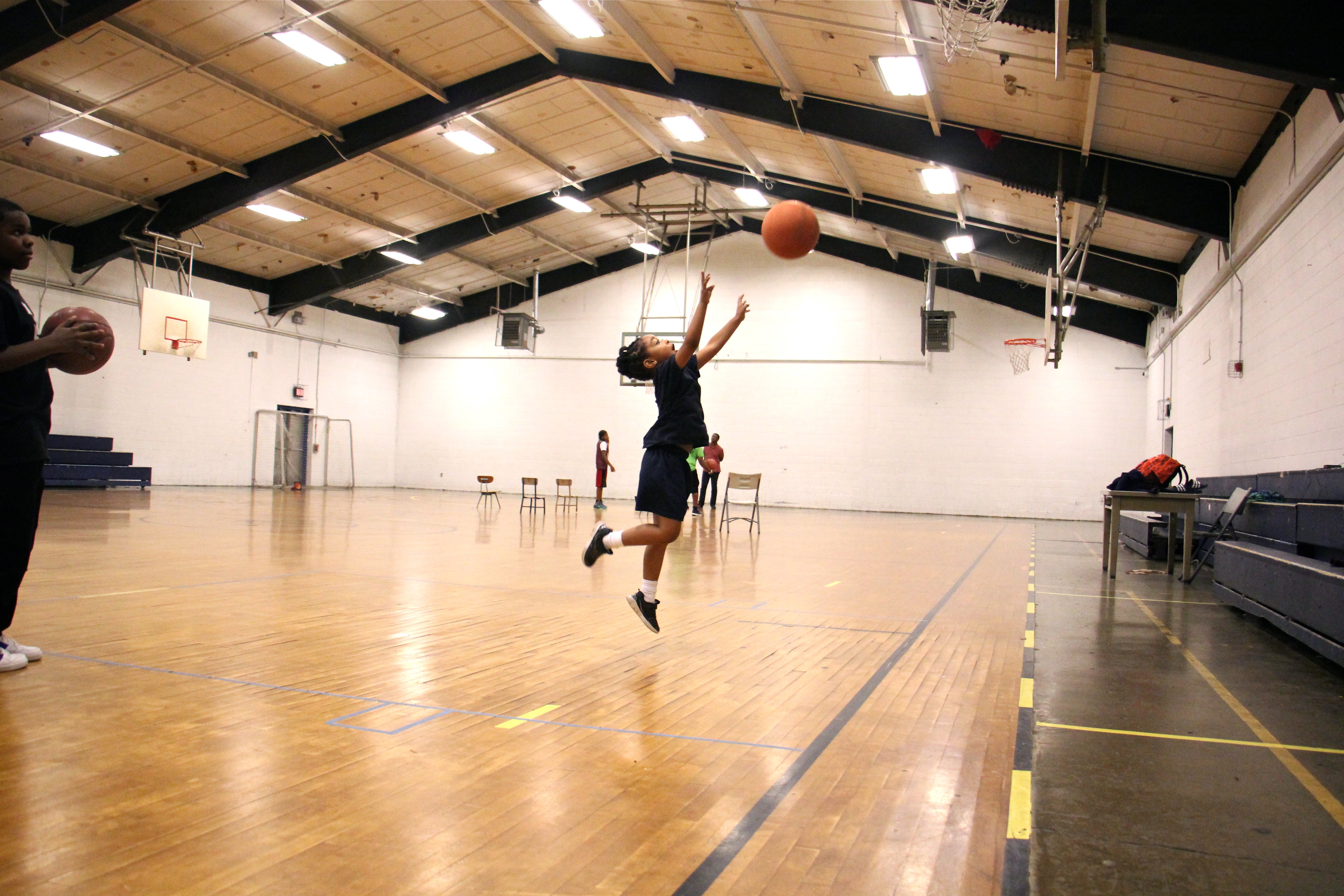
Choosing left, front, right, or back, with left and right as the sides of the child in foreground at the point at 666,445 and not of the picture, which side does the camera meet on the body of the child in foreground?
right

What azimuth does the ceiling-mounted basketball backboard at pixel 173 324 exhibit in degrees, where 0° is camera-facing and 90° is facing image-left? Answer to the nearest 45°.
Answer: approximately 315°

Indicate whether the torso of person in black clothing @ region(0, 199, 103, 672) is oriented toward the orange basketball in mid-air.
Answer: yes

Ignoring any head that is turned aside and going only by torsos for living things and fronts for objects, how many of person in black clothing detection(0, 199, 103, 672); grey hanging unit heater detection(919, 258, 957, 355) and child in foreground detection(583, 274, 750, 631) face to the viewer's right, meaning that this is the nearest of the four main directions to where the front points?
2

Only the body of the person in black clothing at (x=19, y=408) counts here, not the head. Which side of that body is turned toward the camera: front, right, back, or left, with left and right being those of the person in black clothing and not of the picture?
right

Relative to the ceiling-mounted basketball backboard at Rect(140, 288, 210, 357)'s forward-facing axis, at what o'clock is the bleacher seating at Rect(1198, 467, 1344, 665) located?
The bleacher seating is roughly at 1 o'clock from the ceiling-mounted basketball backboard.

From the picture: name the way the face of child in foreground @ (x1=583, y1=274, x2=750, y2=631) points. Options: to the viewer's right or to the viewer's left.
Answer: to the viewer's right

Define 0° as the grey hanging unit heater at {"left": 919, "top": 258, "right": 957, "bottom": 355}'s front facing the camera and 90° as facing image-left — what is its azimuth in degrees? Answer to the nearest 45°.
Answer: approximately 0°

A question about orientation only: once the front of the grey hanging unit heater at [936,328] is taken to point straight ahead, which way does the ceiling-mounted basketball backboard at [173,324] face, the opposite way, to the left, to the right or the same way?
to the left

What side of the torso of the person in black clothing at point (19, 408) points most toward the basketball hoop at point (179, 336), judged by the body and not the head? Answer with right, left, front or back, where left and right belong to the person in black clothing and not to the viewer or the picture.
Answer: left

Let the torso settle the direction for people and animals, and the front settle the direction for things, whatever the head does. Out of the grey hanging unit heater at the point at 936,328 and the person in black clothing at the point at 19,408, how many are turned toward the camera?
1

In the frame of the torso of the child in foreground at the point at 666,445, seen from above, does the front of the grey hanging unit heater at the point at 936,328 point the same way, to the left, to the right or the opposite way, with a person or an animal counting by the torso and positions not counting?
to the right
